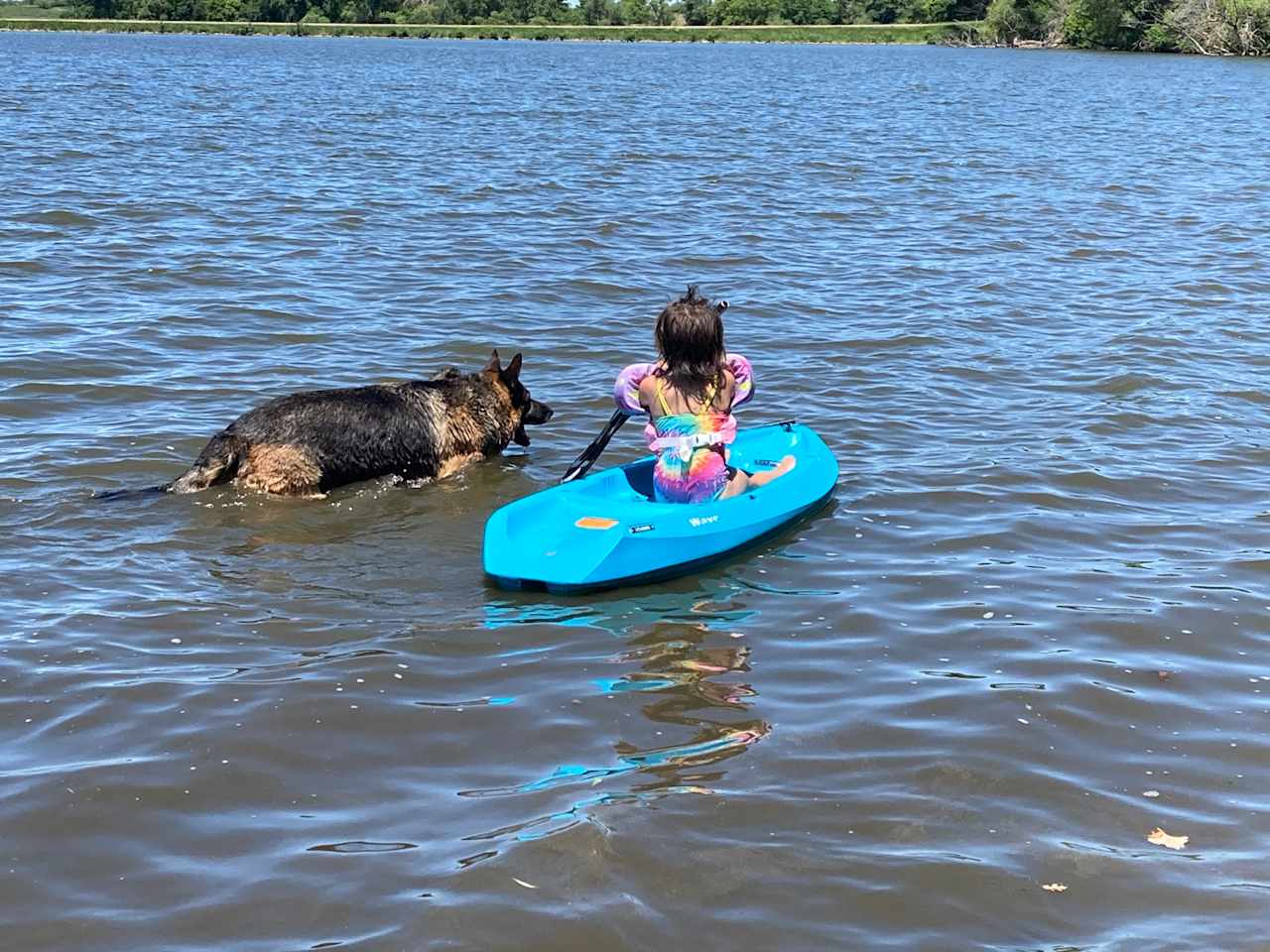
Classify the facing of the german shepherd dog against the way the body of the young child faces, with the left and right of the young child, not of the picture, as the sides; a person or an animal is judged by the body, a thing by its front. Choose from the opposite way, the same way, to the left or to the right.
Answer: to the right

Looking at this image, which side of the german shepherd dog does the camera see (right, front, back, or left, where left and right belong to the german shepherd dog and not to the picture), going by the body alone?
right

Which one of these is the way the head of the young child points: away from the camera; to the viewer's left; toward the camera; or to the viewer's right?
away from the camera

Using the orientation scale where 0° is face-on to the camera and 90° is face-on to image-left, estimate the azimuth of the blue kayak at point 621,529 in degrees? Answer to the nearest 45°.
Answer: approximately 225°

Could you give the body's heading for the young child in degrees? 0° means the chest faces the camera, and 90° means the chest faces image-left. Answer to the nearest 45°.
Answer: approximately 180°

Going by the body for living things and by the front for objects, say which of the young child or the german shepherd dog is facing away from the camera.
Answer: the young child

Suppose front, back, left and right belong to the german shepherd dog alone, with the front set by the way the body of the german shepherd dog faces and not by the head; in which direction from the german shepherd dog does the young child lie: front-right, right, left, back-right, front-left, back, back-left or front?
front-right

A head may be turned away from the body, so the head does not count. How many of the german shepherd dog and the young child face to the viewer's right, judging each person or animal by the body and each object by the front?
1
